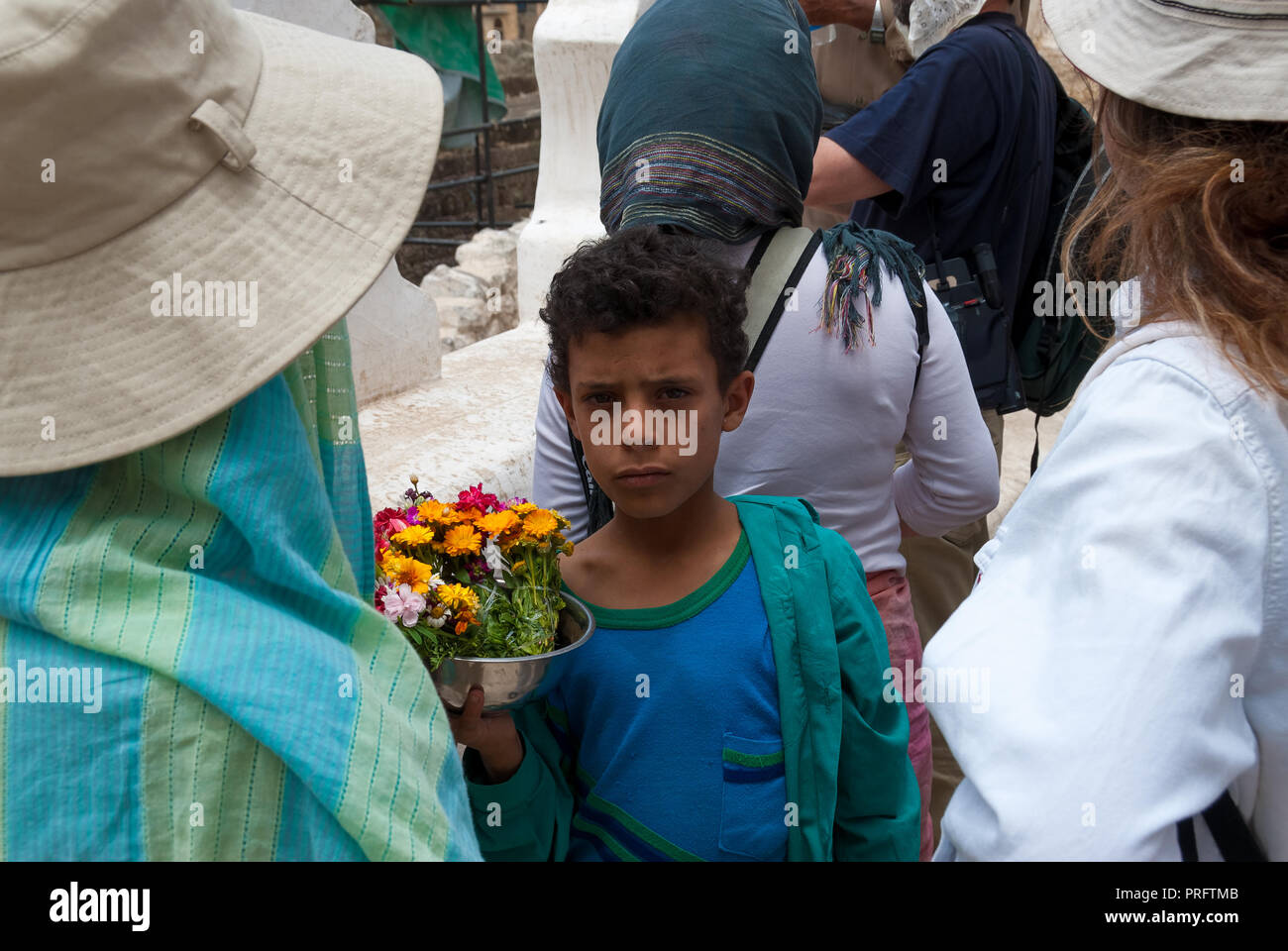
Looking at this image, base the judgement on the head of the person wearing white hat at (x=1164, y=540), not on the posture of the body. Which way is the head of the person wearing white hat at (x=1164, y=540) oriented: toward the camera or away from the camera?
away from the camera

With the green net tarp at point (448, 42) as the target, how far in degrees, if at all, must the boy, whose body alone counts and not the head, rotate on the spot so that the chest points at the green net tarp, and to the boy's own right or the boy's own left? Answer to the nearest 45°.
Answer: approximately 180°

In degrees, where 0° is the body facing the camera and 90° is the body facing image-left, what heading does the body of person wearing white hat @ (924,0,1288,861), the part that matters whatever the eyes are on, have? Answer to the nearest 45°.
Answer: approximately 135°

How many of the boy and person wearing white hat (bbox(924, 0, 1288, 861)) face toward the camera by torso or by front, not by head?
1

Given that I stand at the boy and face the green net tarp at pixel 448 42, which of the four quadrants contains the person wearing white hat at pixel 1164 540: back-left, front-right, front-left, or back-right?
back-right

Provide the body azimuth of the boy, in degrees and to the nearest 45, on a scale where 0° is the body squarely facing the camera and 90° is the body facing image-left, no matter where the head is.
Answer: approximately 0°
